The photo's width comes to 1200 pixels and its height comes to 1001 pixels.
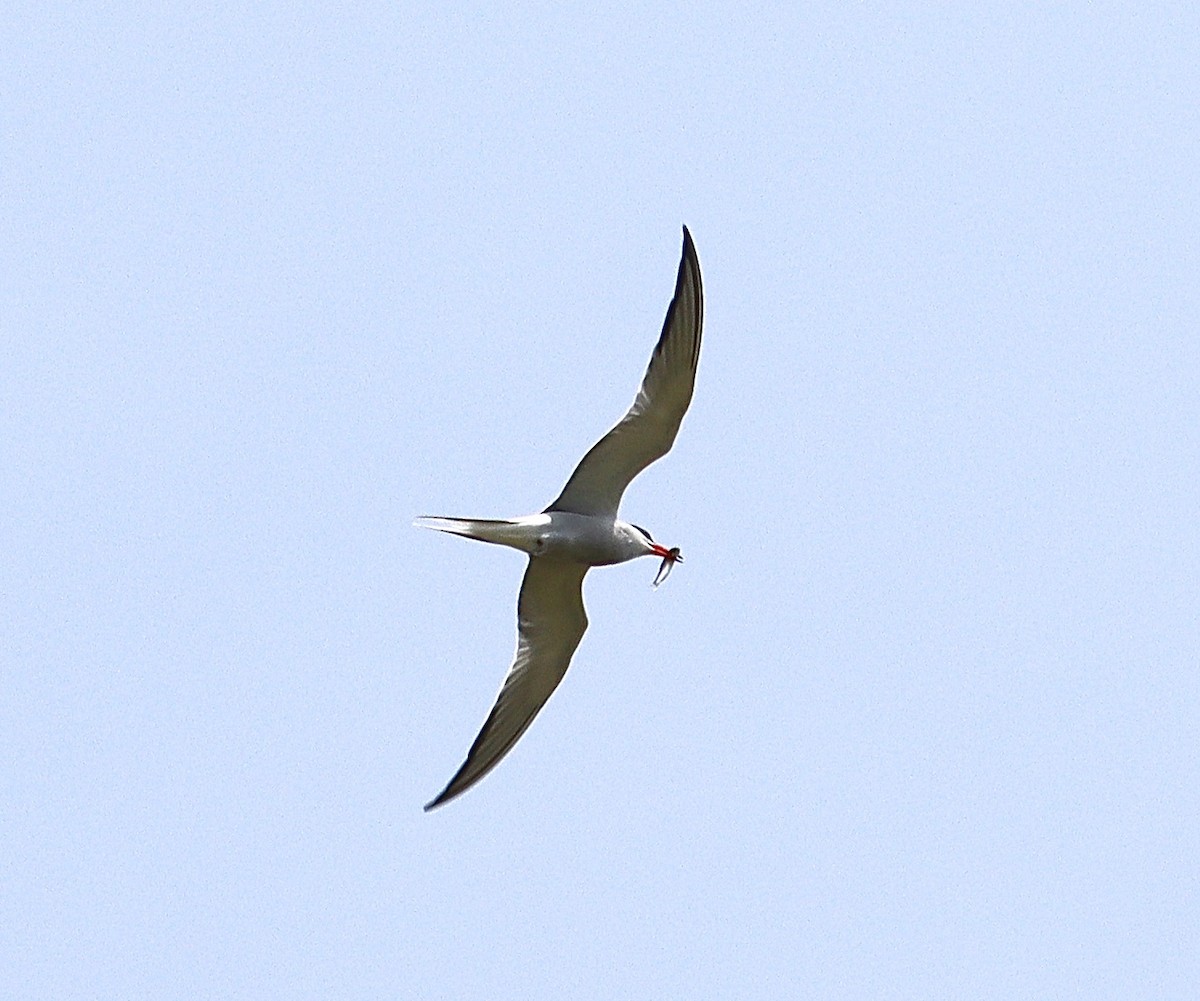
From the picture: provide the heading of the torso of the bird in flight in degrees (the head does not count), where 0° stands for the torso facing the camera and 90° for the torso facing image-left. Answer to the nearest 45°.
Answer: approximately 270°
